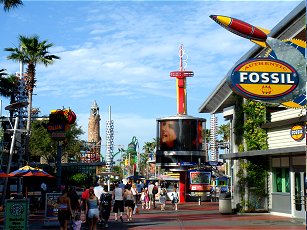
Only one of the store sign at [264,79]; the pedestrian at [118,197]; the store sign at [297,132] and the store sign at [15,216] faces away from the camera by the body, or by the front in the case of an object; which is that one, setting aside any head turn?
the pedestrian

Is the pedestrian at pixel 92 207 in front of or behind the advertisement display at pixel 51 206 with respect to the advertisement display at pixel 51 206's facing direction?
in front

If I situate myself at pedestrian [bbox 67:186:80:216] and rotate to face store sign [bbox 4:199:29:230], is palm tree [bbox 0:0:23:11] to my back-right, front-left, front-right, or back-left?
back-right

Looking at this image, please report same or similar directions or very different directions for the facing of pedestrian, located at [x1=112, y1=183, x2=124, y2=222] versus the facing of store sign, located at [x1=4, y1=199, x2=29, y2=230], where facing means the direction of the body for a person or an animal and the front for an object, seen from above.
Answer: very different directions

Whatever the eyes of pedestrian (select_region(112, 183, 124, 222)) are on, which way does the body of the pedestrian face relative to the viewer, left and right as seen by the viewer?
facing away from the viewer

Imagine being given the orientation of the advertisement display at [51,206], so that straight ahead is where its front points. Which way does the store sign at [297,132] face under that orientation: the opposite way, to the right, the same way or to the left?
to the right

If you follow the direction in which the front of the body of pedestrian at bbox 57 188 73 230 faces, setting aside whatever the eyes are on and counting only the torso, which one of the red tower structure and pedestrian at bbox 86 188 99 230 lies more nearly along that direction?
the red tower structure

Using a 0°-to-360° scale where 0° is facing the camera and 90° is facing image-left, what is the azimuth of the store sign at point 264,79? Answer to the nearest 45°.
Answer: approximately 0°

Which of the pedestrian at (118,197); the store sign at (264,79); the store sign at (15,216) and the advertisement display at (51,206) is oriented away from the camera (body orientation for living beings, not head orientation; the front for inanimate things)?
the pedestrian

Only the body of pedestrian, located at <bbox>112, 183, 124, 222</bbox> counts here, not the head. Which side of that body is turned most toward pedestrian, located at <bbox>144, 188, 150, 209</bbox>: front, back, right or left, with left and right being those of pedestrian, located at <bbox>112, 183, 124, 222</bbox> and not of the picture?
front
